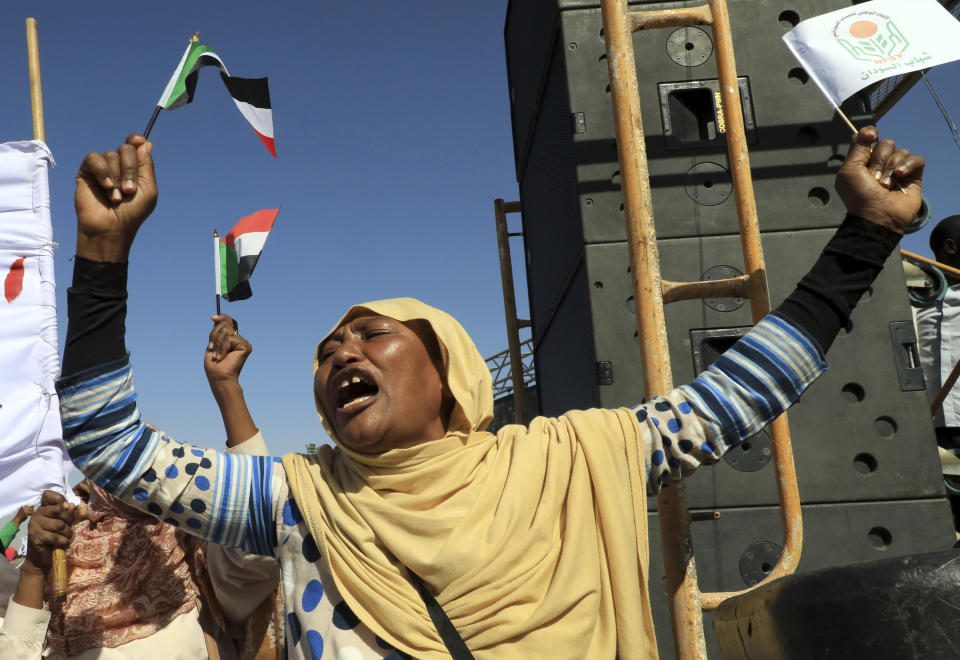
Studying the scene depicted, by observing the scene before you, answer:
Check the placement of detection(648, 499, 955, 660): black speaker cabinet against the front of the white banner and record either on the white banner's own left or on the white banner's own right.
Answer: on the white banner's own left

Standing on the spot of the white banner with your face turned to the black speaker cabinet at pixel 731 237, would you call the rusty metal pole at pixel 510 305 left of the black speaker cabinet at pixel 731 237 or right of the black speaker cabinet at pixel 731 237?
left

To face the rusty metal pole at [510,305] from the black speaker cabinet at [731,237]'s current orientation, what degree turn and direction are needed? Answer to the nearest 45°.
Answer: approximately 45° to its right
